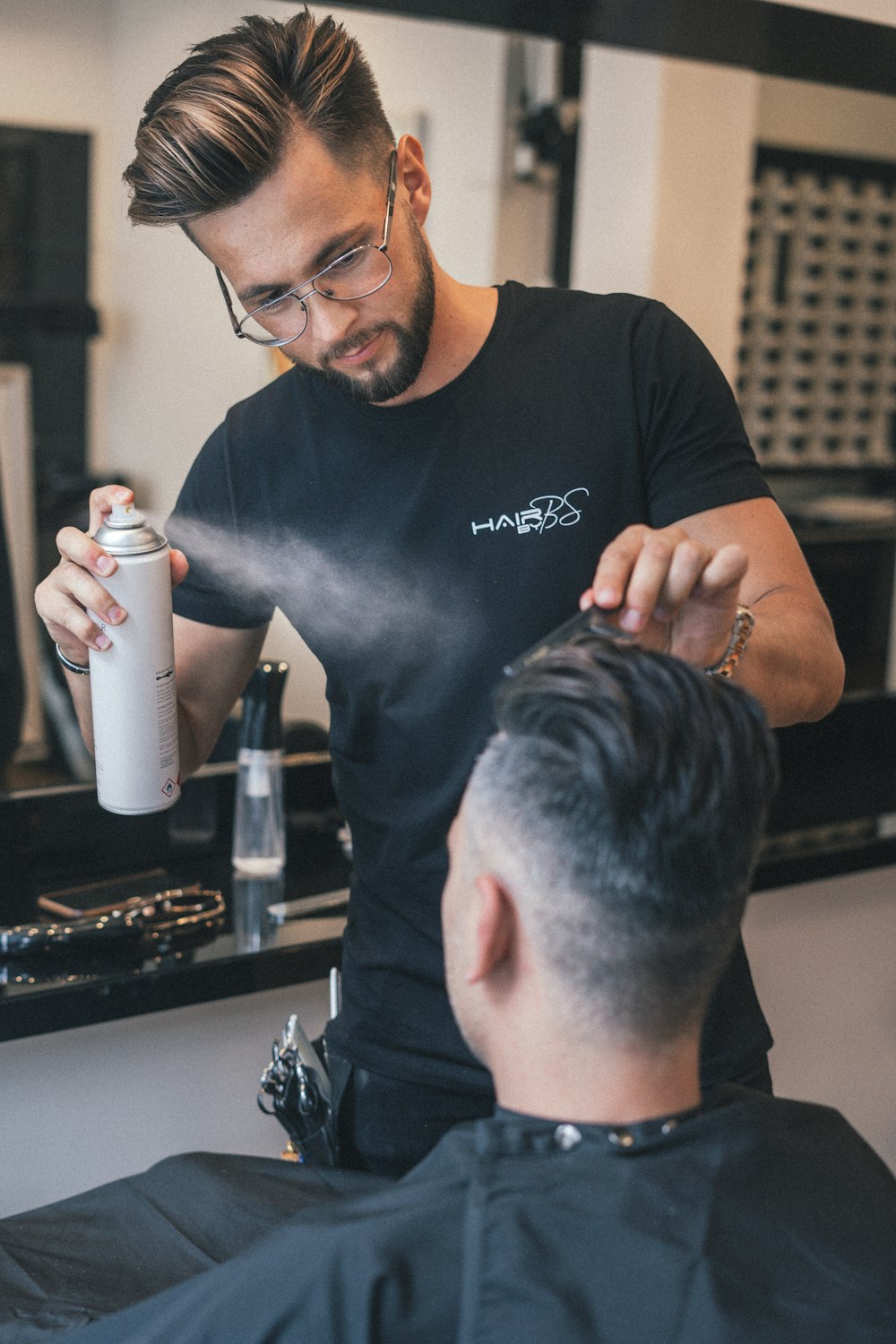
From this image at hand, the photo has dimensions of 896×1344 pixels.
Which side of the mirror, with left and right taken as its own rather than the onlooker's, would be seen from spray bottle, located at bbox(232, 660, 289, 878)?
front

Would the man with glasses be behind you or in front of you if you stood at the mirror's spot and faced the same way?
in front

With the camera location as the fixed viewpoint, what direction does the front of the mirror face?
facing the viewer
